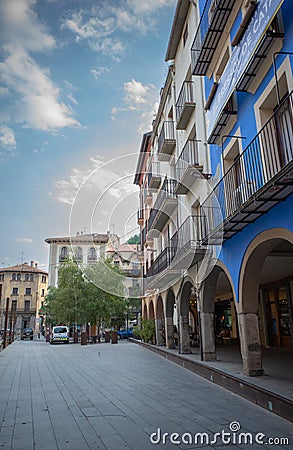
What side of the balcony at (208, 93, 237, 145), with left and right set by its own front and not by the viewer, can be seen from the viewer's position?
left

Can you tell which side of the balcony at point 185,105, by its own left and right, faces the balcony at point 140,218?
right

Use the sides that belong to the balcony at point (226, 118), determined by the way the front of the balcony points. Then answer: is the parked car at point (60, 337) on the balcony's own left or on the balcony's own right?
on the balcony's own right

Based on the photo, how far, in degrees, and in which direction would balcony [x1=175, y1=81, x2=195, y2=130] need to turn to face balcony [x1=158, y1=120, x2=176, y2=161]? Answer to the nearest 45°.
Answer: approximately 90° to its right

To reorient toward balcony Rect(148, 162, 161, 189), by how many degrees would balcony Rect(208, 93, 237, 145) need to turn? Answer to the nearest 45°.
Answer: approximately 90° to its right

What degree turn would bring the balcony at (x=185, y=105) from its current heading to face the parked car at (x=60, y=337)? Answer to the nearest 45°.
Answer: approximately 45° to its right

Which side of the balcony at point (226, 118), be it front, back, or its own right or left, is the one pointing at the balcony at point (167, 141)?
right

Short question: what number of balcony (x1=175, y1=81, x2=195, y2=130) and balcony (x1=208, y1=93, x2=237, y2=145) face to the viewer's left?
2

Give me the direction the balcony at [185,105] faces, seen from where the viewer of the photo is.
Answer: facing to the left of the viewer
